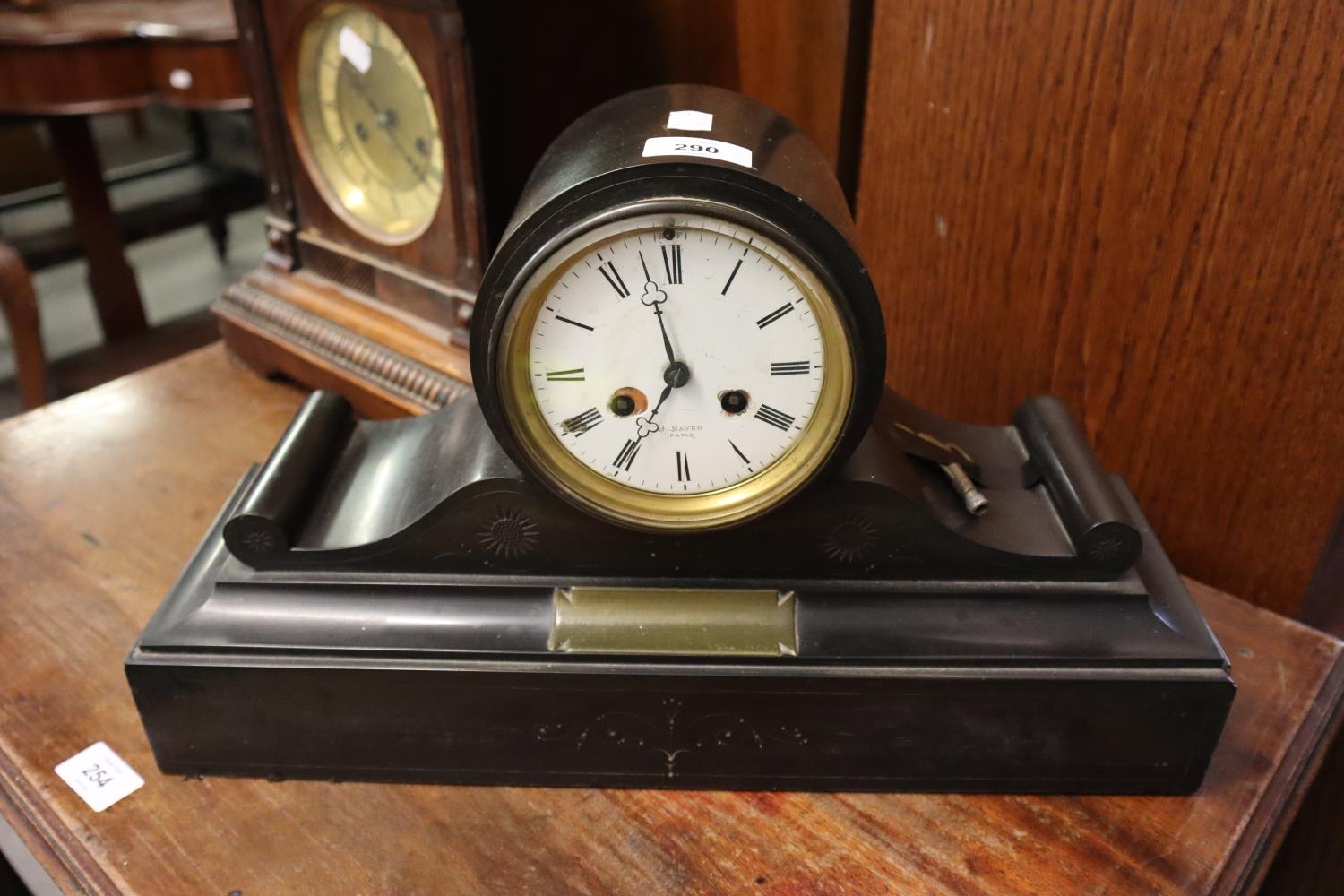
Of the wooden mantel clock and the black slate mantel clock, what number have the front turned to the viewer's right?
0

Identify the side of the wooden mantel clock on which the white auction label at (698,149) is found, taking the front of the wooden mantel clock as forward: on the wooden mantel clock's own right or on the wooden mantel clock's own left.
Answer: on the wooden mantel clock's own left

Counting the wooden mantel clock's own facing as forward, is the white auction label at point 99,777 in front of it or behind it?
in front

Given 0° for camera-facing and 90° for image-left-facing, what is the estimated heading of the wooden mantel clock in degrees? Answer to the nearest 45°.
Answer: approximately 45°

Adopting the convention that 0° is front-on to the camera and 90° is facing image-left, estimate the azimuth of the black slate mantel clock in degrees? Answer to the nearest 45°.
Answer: approximately 0°

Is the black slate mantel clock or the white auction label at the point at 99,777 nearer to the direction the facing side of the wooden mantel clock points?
the white auction label

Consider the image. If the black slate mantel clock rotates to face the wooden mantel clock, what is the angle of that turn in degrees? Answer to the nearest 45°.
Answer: approximately 135° to its right
